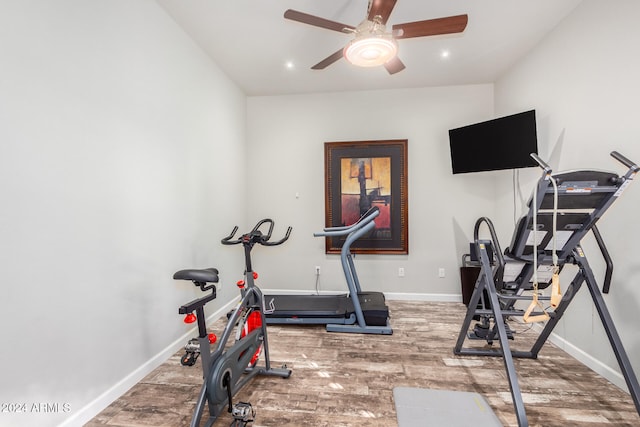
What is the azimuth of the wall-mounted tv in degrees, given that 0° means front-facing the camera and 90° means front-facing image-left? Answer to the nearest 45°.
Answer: approximately 45°

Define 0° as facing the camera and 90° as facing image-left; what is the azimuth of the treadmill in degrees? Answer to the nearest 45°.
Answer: approximately 270°

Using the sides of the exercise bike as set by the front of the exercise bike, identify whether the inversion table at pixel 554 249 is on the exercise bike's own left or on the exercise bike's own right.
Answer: on the exercise bike's own right

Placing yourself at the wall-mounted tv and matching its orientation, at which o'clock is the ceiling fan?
The ceiling fan is roughly at 11 o'clock from the wall-mounted tv.

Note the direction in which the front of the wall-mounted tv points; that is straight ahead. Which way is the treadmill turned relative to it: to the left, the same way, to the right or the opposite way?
the opposite way

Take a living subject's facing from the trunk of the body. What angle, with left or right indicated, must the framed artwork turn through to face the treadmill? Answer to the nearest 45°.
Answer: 0° — it already faces it

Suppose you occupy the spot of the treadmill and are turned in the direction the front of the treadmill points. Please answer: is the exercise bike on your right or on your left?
on your right

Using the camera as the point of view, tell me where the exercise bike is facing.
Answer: facing away from the viewer and to the right of the viewer

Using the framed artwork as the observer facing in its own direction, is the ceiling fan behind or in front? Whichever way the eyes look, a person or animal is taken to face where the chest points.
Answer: in front

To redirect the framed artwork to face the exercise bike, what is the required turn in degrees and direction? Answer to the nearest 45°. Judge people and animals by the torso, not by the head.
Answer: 0° — it already faces it
